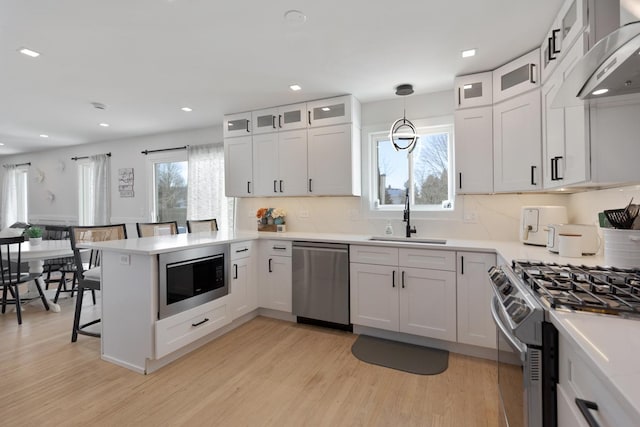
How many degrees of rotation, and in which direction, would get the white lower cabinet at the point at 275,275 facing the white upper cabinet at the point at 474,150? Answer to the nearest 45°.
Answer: approximately 90° to its left

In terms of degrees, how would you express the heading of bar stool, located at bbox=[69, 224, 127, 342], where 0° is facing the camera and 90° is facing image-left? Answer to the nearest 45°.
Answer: approximately 315°

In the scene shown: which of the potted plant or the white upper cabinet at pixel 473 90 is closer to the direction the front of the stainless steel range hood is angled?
the potted plant

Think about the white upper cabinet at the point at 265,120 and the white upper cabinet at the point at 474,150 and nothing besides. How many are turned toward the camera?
2

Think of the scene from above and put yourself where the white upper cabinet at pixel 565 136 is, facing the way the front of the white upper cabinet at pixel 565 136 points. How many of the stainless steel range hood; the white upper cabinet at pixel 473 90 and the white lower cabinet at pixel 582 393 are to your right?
1

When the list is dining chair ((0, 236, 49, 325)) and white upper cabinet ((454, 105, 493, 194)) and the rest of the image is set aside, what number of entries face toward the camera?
1

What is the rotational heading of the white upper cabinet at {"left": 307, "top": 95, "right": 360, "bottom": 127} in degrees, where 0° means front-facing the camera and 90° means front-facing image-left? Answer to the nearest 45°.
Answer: approximately 45°

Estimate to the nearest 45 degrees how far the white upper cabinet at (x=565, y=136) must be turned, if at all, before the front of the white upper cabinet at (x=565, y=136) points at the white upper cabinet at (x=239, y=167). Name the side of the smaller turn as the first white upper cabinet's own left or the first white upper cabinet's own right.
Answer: approximately 45° to the first white upper cabinet's own right

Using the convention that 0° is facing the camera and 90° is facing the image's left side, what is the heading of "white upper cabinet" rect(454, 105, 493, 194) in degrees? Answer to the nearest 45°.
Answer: approximately 0°
